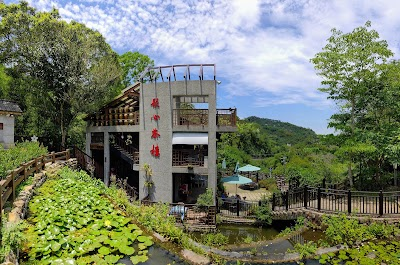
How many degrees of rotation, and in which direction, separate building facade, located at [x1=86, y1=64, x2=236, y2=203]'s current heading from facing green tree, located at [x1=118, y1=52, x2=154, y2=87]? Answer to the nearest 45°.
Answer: approximately 180°

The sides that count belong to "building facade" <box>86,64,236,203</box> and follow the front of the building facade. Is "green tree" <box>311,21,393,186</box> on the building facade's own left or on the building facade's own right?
on the building facade's own left

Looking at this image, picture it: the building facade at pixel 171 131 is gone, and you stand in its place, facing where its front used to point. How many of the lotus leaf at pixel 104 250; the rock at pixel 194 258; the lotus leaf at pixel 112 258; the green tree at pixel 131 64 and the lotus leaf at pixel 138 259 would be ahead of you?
4

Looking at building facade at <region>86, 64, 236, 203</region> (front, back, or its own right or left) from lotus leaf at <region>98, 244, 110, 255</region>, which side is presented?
front

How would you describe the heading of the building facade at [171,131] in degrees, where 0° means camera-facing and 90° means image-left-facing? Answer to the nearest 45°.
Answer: approximately 0°

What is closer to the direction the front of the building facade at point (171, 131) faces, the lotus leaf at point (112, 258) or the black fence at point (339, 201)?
the lotus leaf

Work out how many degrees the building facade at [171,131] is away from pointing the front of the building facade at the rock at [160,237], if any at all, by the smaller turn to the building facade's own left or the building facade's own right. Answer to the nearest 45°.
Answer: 0° — it already faces it

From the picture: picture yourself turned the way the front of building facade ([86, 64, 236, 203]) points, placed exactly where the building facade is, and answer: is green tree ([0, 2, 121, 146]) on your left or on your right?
on your right

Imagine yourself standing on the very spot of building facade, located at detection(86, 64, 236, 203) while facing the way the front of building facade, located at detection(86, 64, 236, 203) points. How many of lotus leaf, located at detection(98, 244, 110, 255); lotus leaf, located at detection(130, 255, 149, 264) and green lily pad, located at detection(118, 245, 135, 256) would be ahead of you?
3

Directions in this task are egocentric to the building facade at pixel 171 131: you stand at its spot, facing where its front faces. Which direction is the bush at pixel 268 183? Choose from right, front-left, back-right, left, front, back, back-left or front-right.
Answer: back-left

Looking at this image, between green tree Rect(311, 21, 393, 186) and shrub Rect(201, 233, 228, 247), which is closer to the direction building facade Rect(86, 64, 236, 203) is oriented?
the shrub

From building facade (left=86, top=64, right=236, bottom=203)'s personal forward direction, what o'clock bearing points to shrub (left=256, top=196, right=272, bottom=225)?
The shrub is roughly at 10 o'clock from the building facade.
